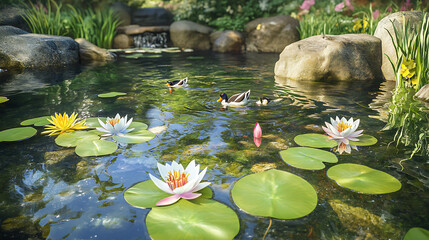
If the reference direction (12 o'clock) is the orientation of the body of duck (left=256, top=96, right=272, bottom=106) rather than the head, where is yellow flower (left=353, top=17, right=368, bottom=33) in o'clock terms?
The yellow flower is roughly at 4 o'clock from the duck.

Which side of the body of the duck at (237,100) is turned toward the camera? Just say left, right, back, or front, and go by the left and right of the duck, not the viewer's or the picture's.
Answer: left

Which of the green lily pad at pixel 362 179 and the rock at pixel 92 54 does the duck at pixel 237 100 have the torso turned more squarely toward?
the rock

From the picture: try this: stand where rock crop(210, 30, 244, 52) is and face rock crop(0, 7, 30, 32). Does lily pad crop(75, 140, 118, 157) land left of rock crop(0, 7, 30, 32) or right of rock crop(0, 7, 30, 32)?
left

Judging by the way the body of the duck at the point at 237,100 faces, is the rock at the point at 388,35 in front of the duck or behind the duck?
behind

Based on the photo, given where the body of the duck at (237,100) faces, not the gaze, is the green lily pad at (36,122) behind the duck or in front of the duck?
in front

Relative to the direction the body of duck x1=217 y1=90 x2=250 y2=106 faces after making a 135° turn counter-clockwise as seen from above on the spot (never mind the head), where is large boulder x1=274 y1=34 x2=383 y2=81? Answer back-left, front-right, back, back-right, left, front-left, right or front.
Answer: left

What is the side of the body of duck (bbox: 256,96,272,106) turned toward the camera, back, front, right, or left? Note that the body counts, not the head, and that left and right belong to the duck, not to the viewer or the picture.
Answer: left

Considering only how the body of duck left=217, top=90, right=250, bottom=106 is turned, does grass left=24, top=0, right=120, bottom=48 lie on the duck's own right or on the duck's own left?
on the duck's own right

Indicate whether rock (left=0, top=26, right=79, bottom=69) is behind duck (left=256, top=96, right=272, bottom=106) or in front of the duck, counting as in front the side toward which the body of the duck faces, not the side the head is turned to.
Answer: in front

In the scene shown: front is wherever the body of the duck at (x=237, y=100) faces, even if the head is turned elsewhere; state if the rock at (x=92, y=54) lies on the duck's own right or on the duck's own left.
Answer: on the duck's own right
